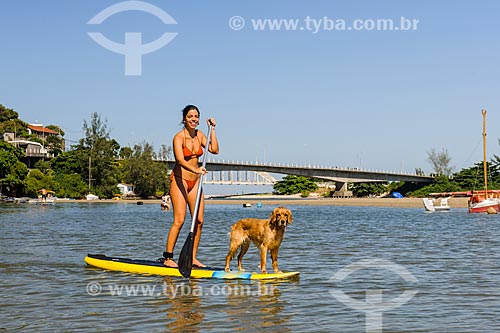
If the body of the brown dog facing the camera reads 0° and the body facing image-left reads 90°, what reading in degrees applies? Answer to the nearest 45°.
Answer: approximately 315°

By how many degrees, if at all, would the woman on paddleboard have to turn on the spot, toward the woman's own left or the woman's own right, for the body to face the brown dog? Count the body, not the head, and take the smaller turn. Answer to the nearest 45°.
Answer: approximately 45° to the woman's own left

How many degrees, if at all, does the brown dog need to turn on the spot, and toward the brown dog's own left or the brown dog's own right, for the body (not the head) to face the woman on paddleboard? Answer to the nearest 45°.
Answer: approximately 135° to the brown dog's own right

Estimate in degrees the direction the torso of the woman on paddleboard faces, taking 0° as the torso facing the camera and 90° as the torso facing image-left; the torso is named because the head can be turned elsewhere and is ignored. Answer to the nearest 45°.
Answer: approximately 315°
